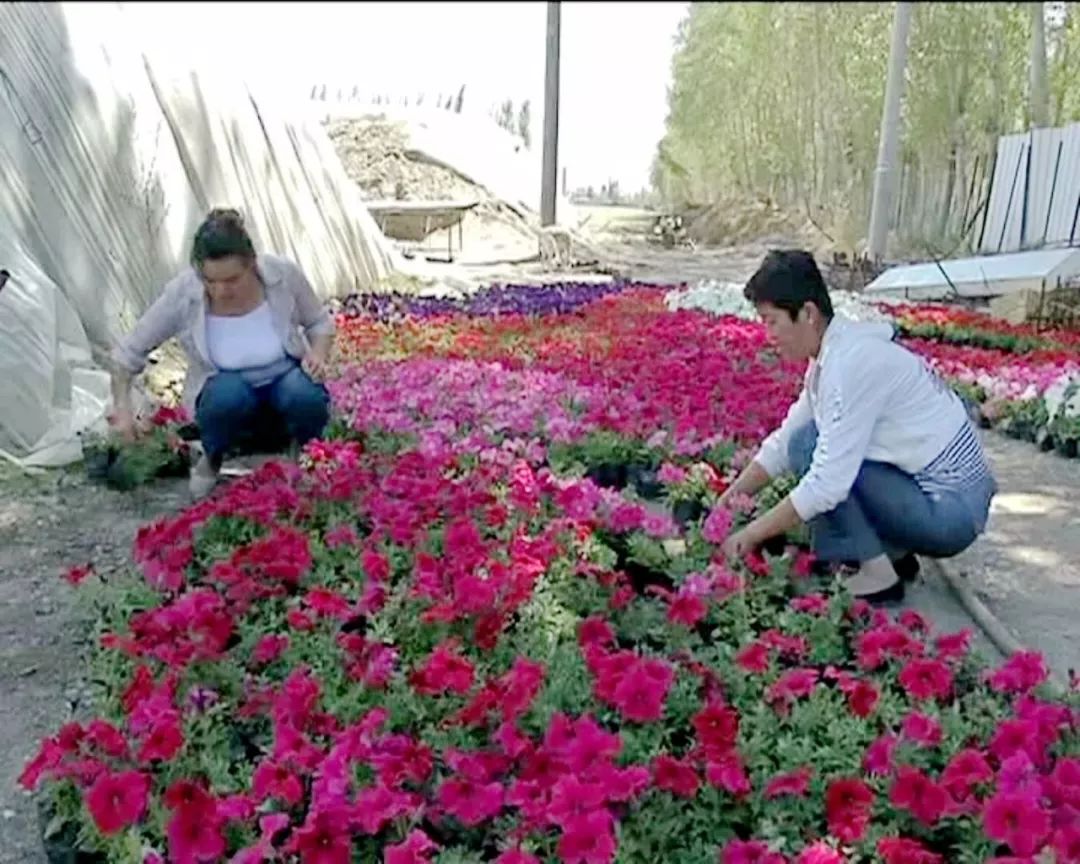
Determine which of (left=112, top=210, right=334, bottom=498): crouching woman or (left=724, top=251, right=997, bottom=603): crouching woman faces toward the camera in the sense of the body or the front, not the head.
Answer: (left=112, top=210, right=334, bottom=498): crouching woman

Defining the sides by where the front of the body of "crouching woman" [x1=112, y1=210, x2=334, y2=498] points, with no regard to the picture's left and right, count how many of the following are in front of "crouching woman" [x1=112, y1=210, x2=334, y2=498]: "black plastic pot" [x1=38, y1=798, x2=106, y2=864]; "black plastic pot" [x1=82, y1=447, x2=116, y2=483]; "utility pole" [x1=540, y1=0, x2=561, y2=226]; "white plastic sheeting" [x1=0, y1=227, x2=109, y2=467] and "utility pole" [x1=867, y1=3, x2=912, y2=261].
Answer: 1

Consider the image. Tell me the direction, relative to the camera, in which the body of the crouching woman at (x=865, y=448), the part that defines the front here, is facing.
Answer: to the viewer's left

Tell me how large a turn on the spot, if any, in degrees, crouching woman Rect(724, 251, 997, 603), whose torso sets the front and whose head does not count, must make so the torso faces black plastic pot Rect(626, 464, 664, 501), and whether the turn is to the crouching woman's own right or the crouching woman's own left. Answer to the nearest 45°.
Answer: approximately 45° to the crouching woman's own right

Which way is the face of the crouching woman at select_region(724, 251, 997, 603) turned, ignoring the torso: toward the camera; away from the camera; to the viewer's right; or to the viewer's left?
to the viewer's left

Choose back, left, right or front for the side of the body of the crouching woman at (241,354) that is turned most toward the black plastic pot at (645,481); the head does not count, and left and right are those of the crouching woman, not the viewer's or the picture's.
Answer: left

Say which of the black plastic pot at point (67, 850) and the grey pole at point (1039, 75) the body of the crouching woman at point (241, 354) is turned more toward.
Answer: the black plastic pot

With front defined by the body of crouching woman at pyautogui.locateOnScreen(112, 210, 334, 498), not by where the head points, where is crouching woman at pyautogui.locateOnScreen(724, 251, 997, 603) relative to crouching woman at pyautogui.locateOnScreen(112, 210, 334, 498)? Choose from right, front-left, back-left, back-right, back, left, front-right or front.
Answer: front-left

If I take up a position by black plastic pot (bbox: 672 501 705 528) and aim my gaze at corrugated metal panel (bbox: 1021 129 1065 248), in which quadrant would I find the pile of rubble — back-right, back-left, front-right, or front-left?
front-left

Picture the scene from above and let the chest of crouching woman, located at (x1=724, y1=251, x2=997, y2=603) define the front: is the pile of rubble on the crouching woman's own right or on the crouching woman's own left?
on the crouching woman's own right

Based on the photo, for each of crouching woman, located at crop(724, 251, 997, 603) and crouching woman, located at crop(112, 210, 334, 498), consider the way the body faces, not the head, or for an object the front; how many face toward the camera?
1

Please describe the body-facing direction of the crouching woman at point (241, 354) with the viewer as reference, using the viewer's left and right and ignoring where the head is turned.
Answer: facing the viewer

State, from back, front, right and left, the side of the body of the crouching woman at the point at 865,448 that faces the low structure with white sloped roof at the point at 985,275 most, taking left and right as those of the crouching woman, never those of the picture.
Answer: right

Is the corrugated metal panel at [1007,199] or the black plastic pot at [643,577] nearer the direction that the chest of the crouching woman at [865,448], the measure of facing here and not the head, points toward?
the black plastic pot

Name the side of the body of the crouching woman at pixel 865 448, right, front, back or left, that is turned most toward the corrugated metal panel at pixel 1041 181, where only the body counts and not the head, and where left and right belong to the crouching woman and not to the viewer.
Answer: right

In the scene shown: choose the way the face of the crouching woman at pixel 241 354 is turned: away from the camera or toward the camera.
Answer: toward the camera

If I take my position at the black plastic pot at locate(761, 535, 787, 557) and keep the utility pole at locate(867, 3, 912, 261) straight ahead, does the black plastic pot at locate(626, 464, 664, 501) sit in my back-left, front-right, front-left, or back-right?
front-left

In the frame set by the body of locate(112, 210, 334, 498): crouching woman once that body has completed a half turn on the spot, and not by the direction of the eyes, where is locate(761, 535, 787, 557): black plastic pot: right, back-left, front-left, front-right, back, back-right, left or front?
back-right
